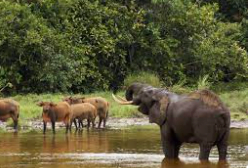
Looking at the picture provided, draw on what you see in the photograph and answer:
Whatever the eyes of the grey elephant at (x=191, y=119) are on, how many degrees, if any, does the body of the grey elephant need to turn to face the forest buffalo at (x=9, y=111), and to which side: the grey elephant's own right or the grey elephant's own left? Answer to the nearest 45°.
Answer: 0° — it already faces it

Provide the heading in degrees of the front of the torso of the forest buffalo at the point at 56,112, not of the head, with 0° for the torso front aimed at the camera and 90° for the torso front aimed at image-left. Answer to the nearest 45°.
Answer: approximately 45°
